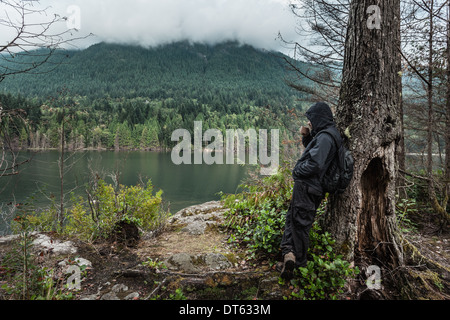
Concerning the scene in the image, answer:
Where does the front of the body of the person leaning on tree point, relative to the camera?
to the viewer's left

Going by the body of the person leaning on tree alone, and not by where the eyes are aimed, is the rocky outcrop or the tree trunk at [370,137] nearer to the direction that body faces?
the rocky outcrop

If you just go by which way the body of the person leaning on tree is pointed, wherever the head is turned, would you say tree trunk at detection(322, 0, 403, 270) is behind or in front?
behind
